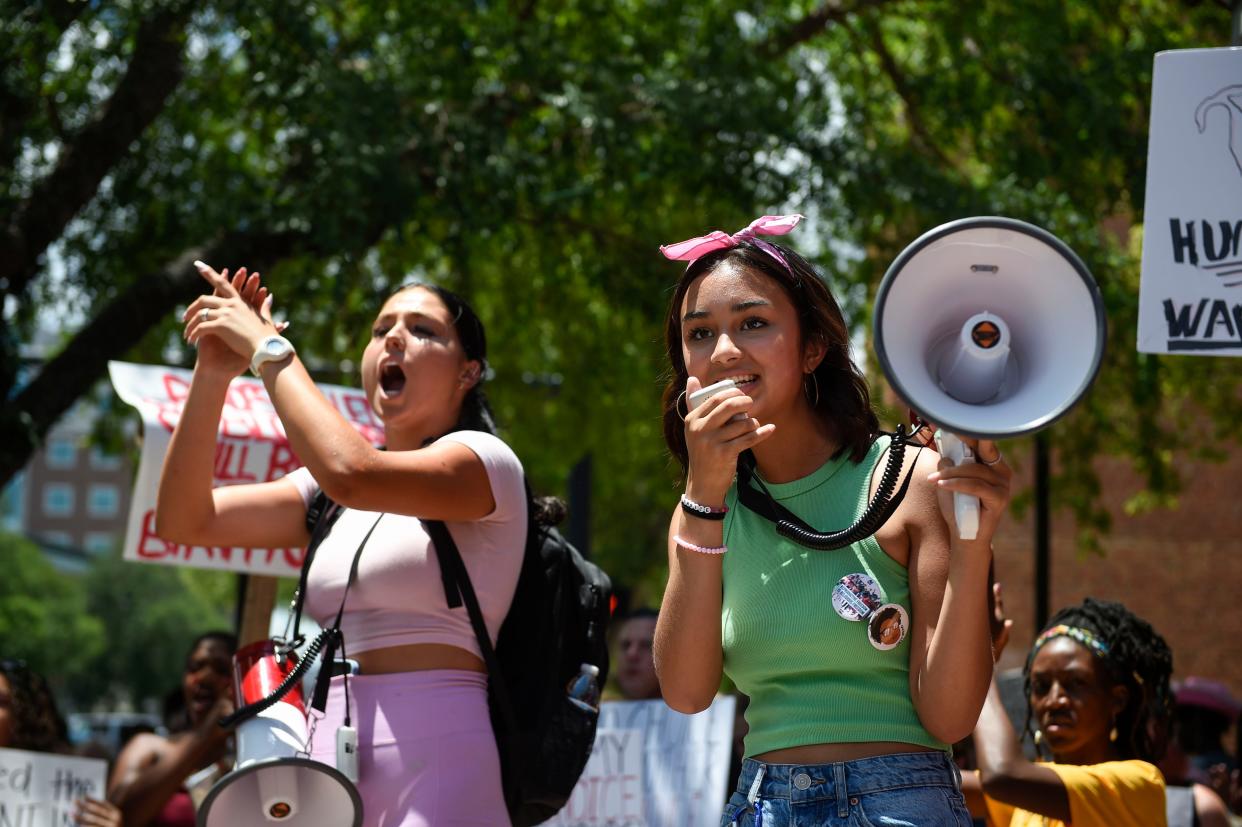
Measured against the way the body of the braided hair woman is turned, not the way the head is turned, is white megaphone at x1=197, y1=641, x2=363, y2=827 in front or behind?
in front

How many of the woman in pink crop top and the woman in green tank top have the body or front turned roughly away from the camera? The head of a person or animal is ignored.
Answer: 0

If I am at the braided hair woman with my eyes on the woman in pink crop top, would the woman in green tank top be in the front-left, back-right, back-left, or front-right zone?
front-left

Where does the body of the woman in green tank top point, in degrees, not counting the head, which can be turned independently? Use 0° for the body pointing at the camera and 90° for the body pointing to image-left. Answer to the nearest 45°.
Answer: approximately 45°

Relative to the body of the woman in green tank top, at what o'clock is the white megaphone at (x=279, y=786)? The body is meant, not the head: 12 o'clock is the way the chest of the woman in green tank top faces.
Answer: The white megaphone is roughly at 2 o'clock from the woman in green tank top.

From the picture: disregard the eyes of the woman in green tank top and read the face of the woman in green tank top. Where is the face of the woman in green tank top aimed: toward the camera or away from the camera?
toward the camera

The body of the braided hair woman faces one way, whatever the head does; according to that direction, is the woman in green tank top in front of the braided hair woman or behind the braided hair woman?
in front

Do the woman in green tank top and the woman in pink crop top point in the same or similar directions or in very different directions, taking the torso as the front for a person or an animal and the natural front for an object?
same or similar directions

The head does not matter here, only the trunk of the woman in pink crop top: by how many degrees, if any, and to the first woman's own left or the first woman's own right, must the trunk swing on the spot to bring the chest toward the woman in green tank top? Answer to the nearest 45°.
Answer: approximately 90° to the first woman's own left

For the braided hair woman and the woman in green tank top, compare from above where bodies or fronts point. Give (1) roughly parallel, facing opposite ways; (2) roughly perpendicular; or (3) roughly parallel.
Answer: roughly parallel

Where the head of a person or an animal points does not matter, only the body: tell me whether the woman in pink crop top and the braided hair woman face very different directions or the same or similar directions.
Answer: same or similar directions

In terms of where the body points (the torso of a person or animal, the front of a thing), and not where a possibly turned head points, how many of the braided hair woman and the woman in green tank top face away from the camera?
0

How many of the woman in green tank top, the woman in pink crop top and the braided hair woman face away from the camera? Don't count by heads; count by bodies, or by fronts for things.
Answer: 0
